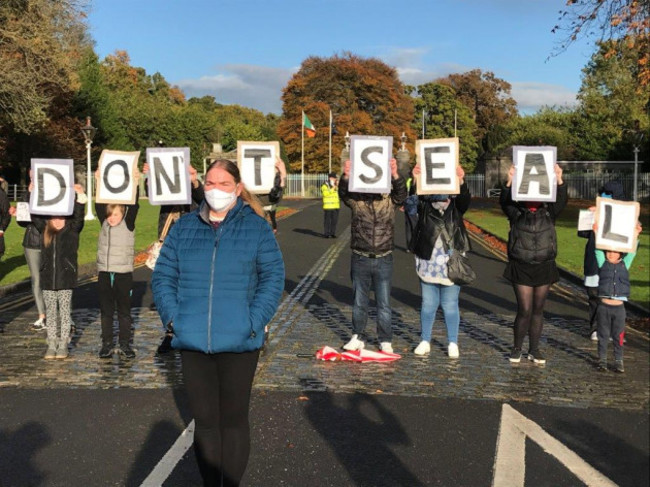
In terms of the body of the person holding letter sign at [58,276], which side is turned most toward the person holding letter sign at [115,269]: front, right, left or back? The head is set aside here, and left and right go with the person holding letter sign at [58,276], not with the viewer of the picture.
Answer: left

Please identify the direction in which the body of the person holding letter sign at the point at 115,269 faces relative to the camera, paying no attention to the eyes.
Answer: toward the camera

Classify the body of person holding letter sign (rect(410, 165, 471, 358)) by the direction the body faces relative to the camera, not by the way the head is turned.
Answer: toward the camera

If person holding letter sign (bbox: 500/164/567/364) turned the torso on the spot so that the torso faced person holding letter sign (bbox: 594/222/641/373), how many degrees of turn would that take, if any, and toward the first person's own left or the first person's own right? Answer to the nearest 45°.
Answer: approximately 90° to the first person's own left

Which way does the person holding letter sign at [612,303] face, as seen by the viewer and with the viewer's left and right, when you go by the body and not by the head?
facing the viewer

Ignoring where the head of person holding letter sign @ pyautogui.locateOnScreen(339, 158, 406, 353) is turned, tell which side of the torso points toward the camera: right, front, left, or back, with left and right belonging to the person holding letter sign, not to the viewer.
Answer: front

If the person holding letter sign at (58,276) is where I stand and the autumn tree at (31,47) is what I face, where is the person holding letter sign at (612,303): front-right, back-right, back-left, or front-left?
back-right

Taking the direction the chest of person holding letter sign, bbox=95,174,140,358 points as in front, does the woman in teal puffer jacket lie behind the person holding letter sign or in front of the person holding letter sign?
in front

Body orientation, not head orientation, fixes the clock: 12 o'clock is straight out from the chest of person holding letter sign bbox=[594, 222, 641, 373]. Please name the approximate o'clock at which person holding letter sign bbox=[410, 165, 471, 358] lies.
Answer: person holding letter sign bbox=[410, 165, 471, 358] is roughly at 3 o'clock from person holding letter sign bbox=[594, 222, 641, 373].

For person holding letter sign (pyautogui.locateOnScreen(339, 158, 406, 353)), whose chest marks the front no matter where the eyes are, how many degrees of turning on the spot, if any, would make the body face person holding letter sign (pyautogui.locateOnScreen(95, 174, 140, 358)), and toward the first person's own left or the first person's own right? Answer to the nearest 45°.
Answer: approximately 90° to the first person's own right

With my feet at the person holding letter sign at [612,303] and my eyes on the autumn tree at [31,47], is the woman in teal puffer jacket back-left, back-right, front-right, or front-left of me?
back-left
